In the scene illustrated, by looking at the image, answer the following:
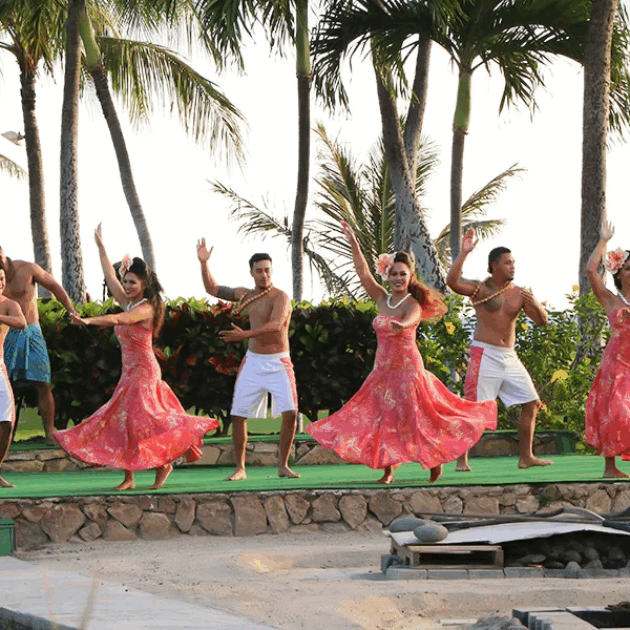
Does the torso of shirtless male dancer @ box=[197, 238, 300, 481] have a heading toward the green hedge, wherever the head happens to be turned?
no

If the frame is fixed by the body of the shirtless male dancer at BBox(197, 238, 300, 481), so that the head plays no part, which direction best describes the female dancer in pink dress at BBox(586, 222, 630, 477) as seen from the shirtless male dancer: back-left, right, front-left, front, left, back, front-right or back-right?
back-left

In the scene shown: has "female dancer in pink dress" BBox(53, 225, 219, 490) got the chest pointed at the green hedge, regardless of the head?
no

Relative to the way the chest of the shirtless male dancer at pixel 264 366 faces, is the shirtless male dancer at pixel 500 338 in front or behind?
behind

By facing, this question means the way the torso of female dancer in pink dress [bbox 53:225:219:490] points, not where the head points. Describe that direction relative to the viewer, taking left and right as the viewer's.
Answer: facing the viewer and to the left of the viewer

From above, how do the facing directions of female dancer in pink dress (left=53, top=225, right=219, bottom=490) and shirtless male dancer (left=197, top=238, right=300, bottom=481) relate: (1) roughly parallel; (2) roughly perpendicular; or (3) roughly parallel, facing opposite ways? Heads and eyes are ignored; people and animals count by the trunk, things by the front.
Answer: roughly parallel

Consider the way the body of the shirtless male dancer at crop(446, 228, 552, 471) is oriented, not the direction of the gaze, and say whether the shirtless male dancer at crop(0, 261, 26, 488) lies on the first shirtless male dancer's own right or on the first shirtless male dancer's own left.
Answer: on the first shirtless male dancer's own right

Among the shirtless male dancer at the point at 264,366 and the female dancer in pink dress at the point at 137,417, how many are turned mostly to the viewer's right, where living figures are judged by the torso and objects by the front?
0

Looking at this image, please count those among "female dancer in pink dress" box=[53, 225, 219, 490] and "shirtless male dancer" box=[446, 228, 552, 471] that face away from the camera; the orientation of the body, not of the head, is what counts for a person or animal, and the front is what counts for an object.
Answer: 0

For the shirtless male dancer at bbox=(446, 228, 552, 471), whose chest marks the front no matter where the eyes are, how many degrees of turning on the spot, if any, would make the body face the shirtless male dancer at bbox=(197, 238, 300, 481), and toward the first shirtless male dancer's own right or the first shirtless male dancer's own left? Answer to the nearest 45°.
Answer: approximately 135° to the first shirtless male dancer's own right

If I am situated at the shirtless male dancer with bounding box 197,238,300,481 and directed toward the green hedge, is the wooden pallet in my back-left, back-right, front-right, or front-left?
back-right

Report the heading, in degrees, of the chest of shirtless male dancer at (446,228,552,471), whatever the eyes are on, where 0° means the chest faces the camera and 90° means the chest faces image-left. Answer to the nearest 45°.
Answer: approximately 315°

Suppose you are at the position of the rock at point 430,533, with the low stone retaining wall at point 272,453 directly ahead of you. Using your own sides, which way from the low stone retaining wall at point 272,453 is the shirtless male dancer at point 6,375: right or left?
left

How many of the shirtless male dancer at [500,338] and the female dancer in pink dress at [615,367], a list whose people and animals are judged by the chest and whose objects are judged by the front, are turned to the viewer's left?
0

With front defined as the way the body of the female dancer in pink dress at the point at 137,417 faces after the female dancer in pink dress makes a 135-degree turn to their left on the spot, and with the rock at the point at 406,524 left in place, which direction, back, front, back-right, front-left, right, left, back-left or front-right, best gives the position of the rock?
front-right

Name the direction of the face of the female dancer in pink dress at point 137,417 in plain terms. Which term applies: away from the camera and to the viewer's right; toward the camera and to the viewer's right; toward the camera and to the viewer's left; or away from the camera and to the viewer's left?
toward the camera and to the viewer's left

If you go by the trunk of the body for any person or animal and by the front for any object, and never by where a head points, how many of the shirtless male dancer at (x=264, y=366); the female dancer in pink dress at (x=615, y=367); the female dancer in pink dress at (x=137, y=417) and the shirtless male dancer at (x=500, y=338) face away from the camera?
0

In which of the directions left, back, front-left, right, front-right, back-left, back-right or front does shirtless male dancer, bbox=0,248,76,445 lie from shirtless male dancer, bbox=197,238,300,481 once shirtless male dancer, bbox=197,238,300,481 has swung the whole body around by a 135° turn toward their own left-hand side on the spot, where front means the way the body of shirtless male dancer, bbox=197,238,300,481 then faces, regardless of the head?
back-left
